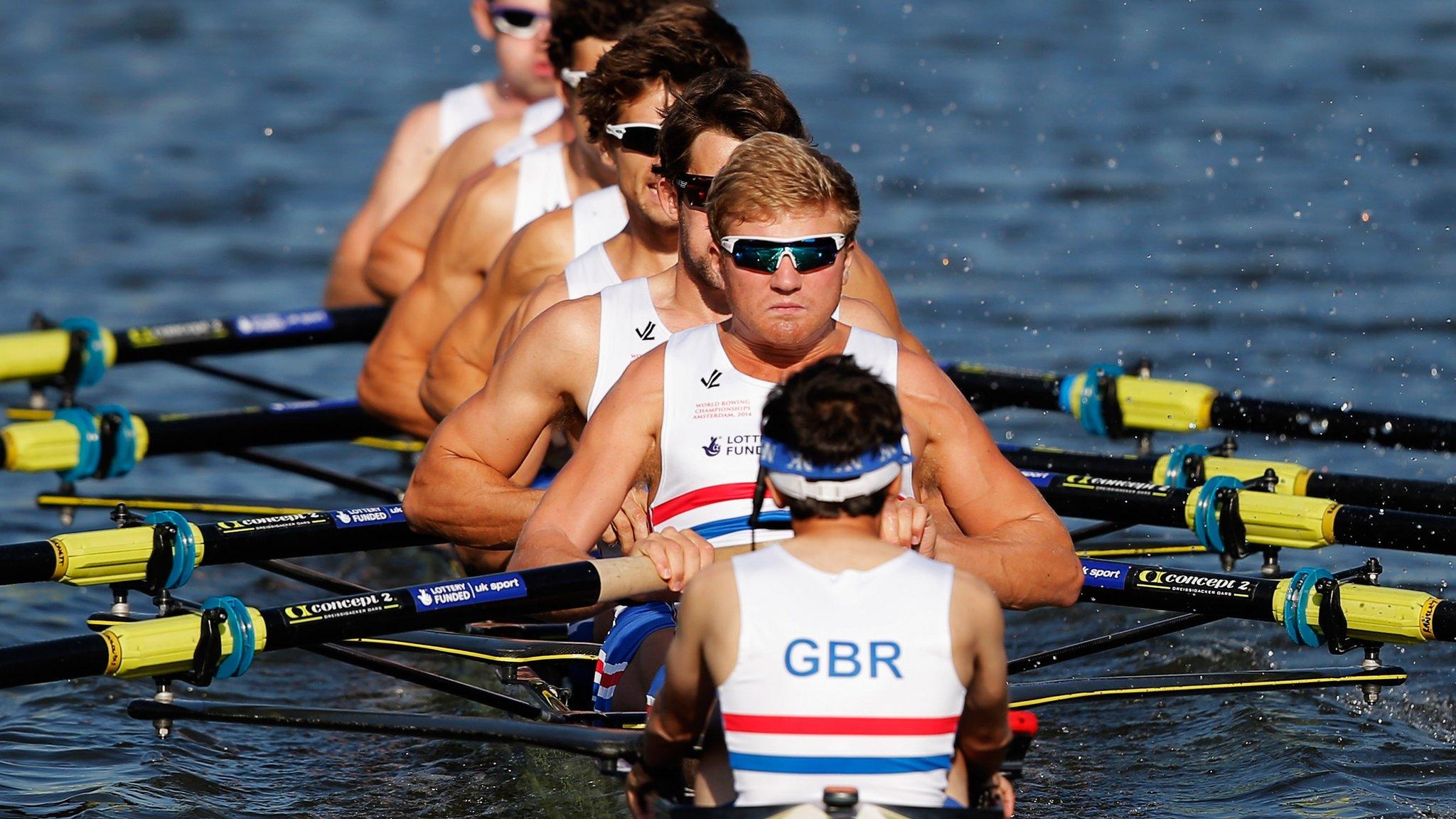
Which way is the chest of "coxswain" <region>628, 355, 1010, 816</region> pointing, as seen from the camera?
away from the camera

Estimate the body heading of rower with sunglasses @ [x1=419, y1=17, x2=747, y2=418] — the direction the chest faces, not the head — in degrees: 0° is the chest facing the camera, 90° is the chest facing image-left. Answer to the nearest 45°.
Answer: approximately 0°

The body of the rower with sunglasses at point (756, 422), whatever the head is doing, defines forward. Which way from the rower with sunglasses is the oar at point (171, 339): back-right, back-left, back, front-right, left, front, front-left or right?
back-right

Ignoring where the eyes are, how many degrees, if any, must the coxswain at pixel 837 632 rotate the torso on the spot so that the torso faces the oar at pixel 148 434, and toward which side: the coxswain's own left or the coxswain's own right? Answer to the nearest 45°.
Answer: approximately 45° to the coxswain's own left

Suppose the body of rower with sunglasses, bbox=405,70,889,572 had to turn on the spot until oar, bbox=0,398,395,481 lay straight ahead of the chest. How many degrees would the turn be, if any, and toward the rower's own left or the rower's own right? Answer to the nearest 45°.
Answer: approximately 135° to the rower's own right

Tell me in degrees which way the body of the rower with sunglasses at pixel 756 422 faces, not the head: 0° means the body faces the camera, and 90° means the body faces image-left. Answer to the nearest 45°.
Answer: approximately 0°

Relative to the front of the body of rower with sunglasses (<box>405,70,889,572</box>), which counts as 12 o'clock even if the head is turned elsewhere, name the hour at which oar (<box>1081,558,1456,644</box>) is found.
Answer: The oar is roughly at 9 o'clock from the rower with sunglasses.

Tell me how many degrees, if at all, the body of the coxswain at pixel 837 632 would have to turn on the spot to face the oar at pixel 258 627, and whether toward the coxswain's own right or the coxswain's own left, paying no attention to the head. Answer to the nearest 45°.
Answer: approximately 45° to the coxswain's own left

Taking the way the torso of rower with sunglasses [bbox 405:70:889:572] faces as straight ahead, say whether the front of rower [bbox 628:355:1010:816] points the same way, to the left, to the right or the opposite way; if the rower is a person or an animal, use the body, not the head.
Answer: the opposite way

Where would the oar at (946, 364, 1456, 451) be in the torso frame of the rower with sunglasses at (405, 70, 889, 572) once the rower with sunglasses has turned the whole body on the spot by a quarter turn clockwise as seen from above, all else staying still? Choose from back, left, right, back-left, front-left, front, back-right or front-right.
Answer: back-right
